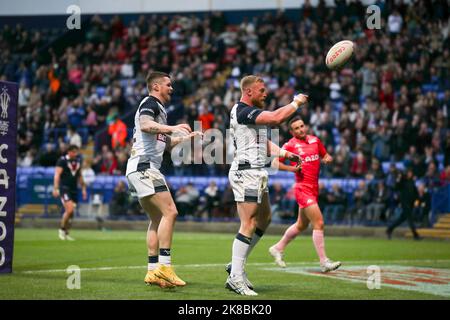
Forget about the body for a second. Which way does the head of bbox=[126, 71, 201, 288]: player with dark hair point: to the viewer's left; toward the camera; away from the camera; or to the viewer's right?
to the viewer's right

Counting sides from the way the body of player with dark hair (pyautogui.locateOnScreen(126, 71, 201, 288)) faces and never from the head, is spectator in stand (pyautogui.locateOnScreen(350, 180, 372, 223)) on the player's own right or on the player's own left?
on the player's own left

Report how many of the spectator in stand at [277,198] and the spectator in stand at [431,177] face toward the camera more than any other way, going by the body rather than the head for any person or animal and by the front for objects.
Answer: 2
